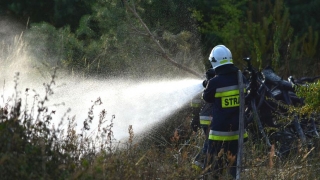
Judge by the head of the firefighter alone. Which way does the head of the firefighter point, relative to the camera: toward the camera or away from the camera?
away from the camera

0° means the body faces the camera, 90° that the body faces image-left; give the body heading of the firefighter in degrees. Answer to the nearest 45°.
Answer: approximately 135°
